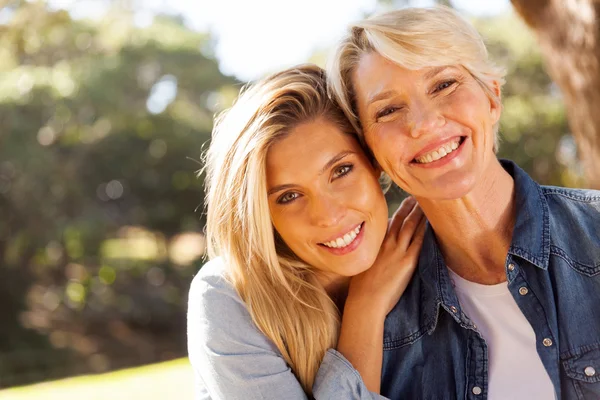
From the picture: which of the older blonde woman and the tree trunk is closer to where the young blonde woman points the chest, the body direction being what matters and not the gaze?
the older blonde woman

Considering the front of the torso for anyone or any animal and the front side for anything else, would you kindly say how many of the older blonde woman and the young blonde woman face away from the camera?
0

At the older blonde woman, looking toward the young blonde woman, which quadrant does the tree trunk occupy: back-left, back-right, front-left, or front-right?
back-right

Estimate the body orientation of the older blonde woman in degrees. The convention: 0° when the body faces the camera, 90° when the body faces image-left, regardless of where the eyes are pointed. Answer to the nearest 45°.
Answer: approximately 0°

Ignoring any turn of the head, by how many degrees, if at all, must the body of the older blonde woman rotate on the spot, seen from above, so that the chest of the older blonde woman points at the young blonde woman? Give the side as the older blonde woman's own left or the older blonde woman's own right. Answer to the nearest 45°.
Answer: approximately 90° to the older blonde woman's own right

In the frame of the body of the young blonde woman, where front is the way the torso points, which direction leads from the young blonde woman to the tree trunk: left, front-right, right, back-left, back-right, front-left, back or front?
left
